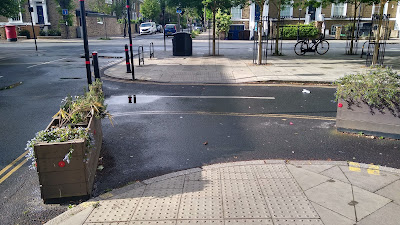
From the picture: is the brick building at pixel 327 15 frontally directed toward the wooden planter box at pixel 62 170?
yes

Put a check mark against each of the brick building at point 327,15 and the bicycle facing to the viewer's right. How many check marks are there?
1

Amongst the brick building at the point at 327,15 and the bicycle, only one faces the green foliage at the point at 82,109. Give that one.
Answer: the brick building

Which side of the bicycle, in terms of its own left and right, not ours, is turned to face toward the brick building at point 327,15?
left

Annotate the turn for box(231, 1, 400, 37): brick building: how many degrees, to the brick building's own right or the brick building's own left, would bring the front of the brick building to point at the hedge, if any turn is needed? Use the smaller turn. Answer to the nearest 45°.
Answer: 0° — it already faces it

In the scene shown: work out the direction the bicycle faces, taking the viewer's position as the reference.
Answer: facing to the right of the viewer

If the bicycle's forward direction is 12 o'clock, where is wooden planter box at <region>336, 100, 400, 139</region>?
The wooden planter box is roughly at 3 o'clock from the bicycle.

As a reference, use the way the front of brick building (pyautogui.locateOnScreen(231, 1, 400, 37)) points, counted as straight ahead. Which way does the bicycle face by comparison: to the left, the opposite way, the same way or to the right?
to the left

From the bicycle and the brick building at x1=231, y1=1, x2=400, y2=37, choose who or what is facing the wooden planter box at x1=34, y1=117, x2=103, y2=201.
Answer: the brick building

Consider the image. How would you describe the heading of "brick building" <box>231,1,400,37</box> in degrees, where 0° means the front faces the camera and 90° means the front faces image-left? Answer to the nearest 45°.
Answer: approximately 0°

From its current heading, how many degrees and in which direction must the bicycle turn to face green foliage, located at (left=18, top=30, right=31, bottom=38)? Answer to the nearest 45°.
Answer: approximately 180°

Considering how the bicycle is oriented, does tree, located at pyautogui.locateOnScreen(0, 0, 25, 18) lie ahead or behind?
behind

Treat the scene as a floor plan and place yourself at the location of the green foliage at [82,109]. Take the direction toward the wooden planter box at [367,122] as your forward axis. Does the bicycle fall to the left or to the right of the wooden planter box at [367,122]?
left
